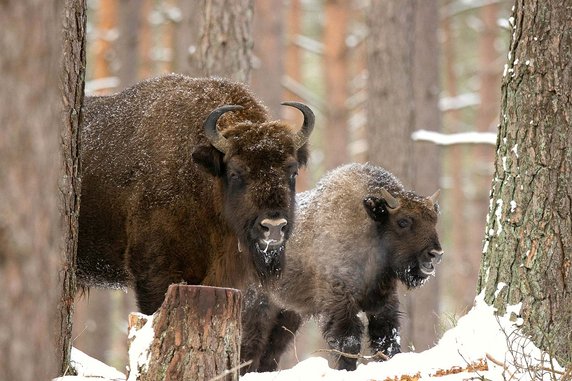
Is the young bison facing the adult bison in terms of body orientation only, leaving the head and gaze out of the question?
no

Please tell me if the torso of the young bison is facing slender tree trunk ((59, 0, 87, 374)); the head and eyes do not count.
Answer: no

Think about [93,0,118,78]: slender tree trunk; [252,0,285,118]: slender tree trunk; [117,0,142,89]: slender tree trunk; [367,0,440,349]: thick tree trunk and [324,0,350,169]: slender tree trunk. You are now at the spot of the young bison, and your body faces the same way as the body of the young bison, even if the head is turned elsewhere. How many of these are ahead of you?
0

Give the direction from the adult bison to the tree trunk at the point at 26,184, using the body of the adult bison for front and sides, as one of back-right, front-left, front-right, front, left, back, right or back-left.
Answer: front-right

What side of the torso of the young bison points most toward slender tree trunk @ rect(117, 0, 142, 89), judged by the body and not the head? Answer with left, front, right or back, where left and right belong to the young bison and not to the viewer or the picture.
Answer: back

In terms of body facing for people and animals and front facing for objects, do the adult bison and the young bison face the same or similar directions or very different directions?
same or similar directions

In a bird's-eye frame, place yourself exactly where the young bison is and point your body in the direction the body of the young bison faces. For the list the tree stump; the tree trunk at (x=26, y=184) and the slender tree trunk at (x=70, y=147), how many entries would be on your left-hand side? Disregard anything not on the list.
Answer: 0

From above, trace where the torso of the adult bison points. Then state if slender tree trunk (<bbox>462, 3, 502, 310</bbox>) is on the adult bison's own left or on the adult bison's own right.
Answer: on the adult bison's own left

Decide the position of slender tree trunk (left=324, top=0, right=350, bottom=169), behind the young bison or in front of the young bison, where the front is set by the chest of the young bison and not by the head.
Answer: behind

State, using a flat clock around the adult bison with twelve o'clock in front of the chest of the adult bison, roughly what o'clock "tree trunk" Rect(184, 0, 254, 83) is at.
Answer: The tree trunk is roughly at 8 o'clock from the adult bison.

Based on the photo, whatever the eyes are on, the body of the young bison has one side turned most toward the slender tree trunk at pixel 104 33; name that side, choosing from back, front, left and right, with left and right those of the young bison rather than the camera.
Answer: back

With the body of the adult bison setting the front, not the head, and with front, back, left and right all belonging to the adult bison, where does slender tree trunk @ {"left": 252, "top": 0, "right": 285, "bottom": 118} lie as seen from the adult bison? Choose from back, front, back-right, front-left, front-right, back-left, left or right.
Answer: back-left

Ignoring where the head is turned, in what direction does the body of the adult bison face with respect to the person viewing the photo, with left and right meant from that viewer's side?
facing the viewer and to the right of the viewer
